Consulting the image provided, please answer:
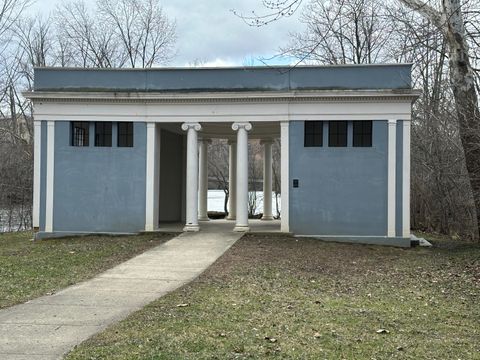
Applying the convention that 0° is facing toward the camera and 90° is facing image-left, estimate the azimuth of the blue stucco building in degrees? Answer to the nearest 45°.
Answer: approximately 0°

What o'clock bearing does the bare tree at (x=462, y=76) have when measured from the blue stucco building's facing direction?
The bare tree is roughly at 10 o'clock from the blue stucco building.
